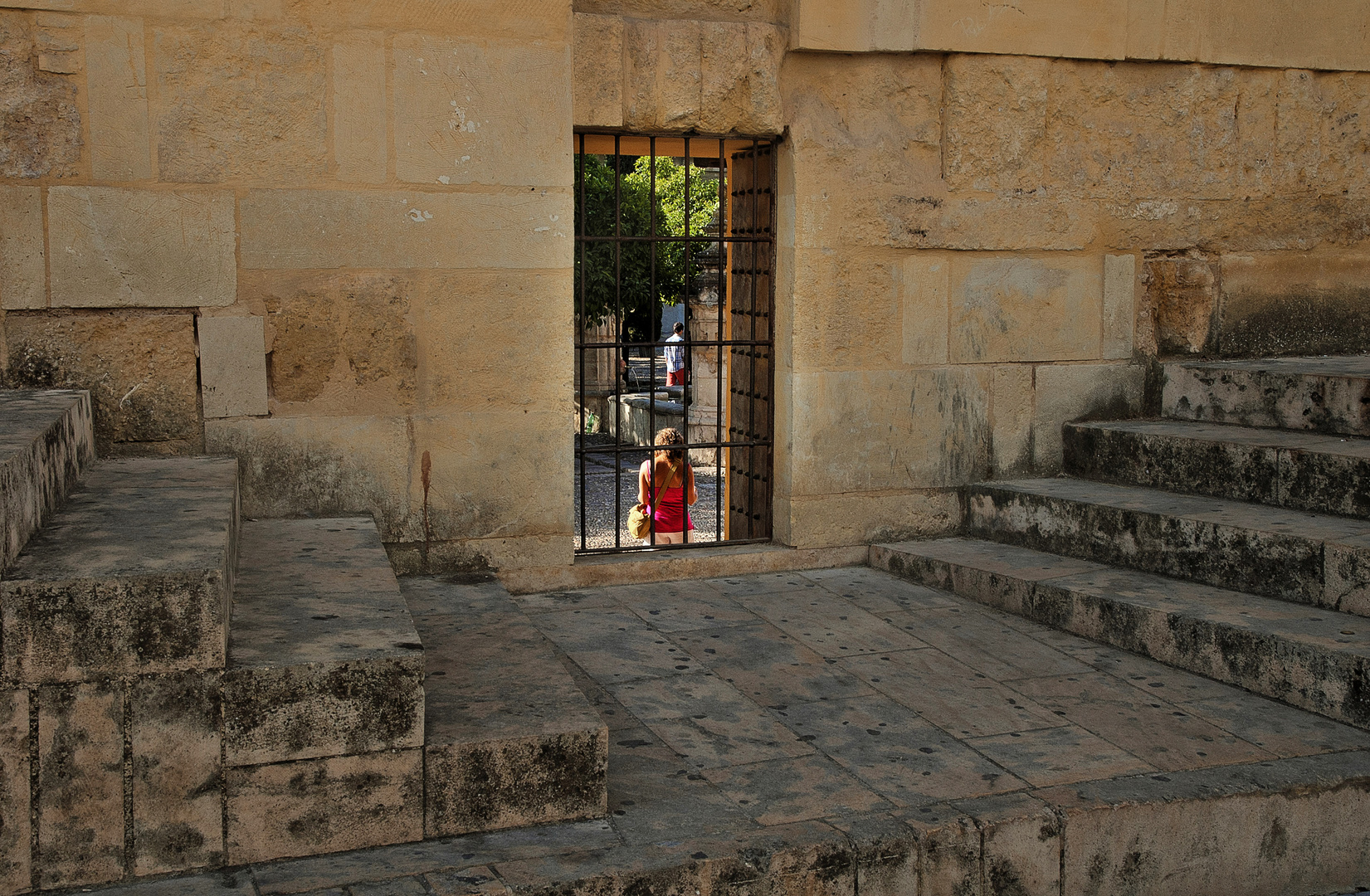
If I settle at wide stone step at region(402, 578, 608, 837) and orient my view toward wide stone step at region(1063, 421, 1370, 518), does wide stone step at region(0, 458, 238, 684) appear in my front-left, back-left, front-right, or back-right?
back-left

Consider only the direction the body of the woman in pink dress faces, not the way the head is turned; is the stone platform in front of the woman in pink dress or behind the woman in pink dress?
behind

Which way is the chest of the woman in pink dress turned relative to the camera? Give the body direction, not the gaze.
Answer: away from the camera

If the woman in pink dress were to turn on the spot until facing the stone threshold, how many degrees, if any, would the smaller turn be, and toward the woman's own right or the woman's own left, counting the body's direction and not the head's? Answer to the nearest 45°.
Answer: approximately 180°

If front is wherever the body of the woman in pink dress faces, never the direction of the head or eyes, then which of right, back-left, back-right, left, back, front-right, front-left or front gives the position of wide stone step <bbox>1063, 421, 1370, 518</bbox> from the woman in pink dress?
back-right

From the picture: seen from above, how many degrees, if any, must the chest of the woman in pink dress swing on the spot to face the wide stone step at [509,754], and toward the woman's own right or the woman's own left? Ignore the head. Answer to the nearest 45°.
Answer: approximately 180°

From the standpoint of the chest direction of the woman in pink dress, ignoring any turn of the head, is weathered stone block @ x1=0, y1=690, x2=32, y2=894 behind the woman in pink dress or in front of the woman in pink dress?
behind

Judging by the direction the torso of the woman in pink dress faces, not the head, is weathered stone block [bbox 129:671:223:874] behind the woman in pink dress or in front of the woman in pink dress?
behind

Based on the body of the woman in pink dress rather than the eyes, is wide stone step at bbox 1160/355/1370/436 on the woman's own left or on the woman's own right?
on the woman's own right

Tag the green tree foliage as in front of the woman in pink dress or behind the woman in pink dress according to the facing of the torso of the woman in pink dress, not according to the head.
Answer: in front
